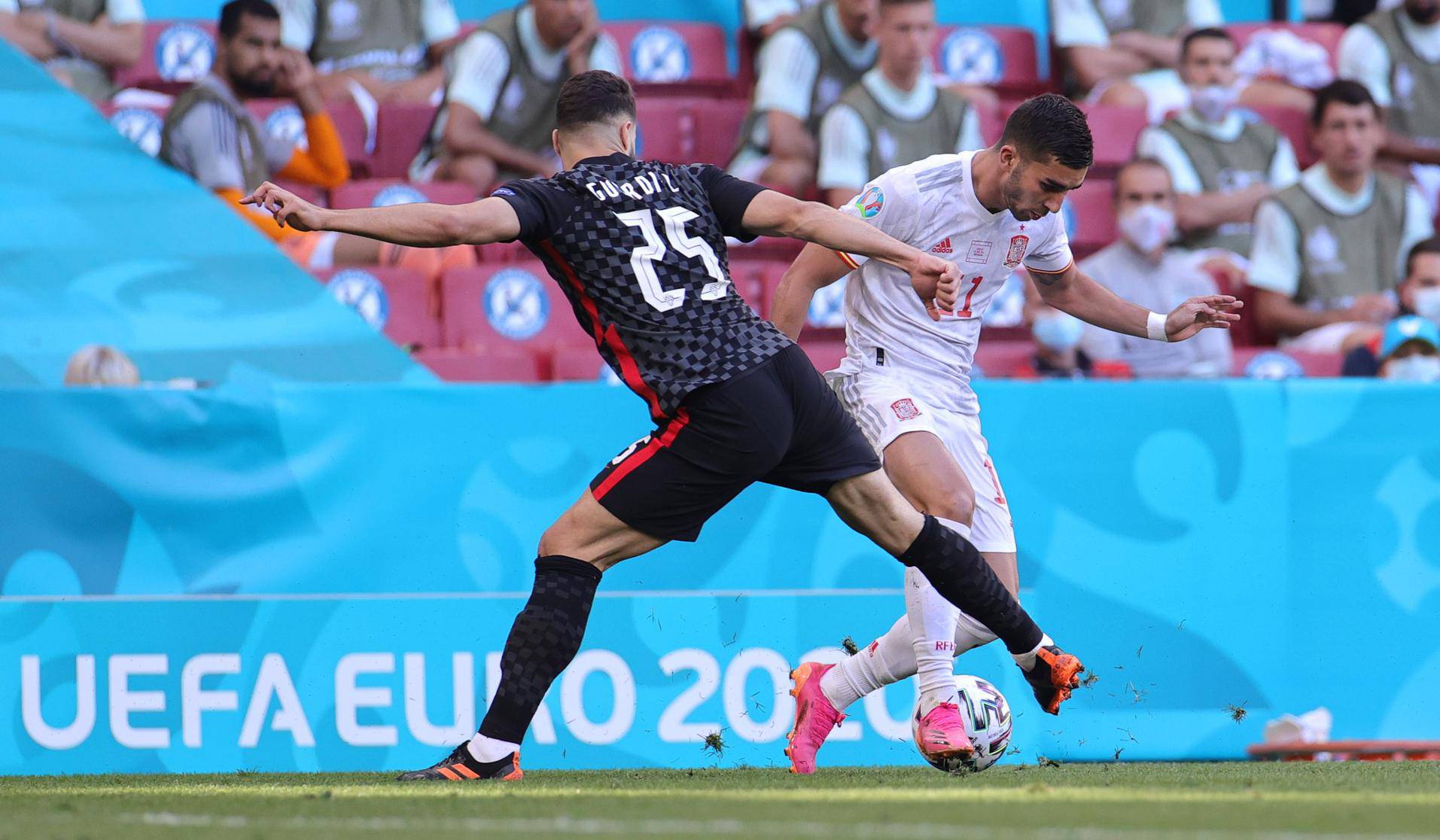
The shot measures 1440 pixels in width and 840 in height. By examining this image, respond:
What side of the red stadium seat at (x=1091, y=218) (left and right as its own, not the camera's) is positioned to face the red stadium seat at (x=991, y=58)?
back

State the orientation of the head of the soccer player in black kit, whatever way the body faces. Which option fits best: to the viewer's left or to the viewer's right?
to the viewer's right

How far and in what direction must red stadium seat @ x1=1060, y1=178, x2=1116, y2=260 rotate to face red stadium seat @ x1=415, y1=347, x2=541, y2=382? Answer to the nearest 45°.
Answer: approximately 45° to its right

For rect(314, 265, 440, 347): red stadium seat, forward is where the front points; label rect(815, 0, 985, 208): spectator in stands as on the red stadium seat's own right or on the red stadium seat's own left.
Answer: on the red stadium seat's own left

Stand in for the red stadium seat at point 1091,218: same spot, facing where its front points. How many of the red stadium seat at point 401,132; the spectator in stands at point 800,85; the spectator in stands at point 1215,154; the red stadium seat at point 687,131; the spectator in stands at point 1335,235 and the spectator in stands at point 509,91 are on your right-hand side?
4

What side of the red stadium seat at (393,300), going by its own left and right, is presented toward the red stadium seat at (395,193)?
back

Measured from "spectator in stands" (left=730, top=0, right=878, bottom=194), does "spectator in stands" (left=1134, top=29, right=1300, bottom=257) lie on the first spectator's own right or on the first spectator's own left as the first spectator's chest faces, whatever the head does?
on the first spectator's own left

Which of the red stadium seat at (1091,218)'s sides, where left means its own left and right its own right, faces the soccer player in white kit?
front

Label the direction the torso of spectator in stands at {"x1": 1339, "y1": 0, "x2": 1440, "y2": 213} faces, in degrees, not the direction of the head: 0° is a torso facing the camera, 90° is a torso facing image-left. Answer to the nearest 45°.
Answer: approximately 0°

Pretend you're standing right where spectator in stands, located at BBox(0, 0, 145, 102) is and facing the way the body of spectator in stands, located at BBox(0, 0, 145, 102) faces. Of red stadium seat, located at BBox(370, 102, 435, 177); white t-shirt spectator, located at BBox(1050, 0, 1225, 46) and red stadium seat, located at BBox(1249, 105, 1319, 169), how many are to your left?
3

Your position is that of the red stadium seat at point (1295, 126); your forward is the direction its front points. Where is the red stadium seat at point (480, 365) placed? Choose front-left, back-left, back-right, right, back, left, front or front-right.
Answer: front-right

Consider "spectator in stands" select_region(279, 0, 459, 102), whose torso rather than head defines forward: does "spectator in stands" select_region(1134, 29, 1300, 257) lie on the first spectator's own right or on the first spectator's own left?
on the first spectator's own left

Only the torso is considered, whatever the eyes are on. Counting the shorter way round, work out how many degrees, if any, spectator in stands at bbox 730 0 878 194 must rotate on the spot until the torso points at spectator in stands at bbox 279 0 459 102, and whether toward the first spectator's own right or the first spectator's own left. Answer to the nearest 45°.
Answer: approximately 135° to the first spectator's own right
